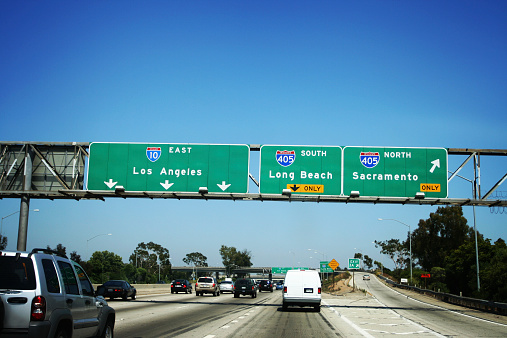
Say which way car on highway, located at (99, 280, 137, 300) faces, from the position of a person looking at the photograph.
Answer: facing away from the viewer and to the right of the viewer

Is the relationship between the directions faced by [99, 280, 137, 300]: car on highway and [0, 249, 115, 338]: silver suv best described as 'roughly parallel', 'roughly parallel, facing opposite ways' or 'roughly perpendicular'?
roughly parallel

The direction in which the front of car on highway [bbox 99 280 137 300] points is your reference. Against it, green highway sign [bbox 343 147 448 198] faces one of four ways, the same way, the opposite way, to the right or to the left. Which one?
the opposite way

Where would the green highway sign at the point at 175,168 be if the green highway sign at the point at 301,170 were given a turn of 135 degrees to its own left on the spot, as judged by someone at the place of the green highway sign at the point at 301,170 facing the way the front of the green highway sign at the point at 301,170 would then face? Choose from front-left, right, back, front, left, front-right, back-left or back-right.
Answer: back-left

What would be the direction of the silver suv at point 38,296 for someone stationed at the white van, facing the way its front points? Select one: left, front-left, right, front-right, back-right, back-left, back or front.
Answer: back

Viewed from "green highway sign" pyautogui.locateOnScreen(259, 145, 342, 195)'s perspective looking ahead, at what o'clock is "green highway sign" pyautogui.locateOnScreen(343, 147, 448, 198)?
"green highway sign" pyautogui.locateOnScreen(343, 147, 448, 198) is roughly at 9 o'clock from "green highway sign" pyautogui.locateOnScreen(259, 145, 342, 195).

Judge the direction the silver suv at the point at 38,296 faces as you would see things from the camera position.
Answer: facing away from the viewer and to the right of the viewer

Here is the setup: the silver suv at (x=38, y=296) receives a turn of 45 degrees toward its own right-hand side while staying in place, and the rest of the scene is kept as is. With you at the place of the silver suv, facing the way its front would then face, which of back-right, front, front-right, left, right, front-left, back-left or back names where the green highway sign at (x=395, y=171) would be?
front-left

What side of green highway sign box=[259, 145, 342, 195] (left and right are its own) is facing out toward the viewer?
front

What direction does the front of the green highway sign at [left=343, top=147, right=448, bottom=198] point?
toward the camera

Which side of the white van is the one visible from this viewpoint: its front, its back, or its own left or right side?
back

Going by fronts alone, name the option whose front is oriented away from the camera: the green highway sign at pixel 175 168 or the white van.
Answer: the white van
